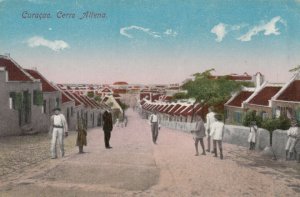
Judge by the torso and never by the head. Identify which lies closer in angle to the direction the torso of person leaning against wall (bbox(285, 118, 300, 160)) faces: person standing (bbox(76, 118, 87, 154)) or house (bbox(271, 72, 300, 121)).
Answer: the person standing

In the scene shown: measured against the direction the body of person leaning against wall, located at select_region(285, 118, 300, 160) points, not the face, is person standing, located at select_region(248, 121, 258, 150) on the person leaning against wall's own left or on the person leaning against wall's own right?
on the person leaning against wall's own right

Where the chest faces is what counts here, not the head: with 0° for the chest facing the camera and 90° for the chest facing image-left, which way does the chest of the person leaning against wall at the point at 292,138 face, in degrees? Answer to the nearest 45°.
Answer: approximately 45°

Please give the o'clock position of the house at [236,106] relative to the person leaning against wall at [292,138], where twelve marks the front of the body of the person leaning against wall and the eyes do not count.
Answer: The house is roughly at 4 o'clock from the person leaning against wall.

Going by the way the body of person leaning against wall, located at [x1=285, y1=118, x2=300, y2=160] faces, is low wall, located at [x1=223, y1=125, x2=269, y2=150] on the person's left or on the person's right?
on the person's right

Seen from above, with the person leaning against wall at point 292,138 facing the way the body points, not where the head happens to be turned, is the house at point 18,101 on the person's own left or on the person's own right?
on the person's own right

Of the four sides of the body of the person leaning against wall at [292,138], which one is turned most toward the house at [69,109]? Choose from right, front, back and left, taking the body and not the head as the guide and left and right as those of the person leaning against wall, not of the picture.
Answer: right

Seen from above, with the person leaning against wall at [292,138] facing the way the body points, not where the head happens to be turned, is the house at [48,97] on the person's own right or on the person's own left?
on the person's own right

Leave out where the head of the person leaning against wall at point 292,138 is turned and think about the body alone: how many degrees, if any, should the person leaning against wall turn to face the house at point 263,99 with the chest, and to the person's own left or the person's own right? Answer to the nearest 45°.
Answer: approximately 135° to the person's own right
